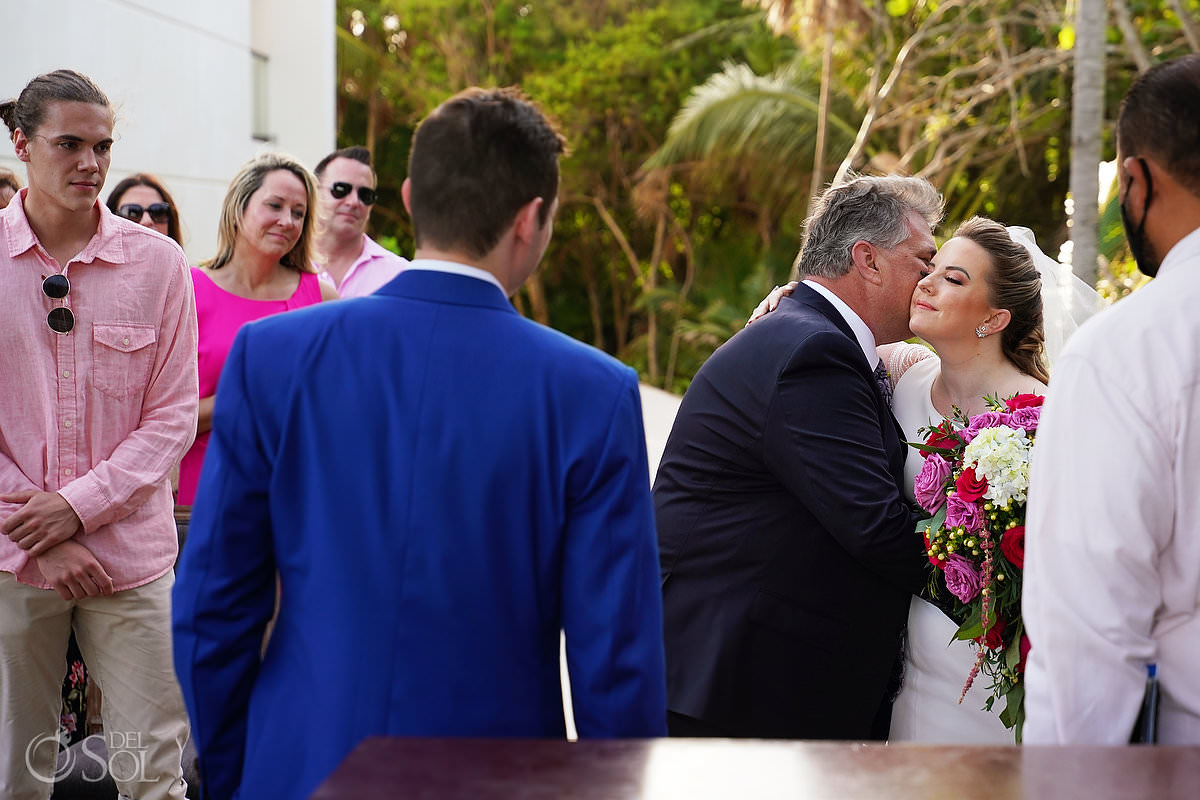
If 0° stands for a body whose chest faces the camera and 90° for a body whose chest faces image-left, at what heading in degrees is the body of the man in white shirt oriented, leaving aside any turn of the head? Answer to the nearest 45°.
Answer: approximately 135°

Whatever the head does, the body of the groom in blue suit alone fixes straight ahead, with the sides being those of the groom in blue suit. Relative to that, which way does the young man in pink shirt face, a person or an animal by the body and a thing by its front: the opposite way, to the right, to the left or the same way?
the opposite way

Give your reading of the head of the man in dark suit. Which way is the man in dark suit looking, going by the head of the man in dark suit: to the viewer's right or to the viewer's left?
to the viewer's right

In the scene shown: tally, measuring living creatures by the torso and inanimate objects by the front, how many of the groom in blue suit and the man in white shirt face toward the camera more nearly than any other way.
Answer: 0

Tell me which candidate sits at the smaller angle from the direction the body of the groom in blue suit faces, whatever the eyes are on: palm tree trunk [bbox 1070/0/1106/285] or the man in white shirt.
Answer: the palm tree trunk

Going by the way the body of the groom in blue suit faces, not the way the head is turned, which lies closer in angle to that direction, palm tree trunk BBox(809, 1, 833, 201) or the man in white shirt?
the palm tree trunk

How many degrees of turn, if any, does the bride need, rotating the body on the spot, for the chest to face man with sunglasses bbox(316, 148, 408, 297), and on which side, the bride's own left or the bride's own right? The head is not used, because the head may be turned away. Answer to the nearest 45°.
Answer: approximately 90° to the bride's own right

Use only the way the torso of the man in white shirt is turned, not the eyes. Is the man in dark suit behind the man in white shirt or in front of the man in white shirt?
in front

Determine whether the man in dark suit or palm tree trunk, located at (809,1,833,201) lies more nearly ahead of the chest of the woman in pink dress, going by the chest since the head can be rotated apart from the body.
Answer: the man in dark suit

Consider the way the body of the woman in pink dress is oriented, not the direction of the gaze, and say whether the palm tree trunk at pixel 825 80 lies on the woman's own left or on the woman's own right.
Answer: on the woman's own left

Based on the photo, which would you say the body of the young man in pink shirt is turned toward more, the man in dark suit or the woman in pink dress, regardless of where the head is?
the man in dark suit

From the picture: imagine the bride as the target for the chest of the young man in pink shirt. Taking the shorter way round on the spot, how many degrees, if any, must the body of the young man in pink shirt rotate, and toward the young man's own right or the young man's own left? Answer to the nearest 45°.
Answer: approximately 90° to the young man's own left

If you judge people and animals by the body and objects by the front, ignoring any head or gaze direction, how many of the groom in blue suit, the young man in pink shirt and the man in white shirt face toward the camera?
1

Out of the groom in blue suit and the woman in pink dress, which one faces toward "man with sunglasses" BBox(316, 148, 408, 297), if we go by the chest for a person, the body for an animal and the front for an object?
the groom in blue suit

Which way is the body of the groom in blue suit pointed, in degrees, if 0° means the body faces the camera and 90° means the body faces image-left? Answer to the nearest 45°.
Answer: approximately 180°

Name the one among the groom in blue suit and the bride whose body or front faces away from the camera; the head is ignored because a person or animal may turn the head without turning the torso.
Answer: the groom in blue suit
